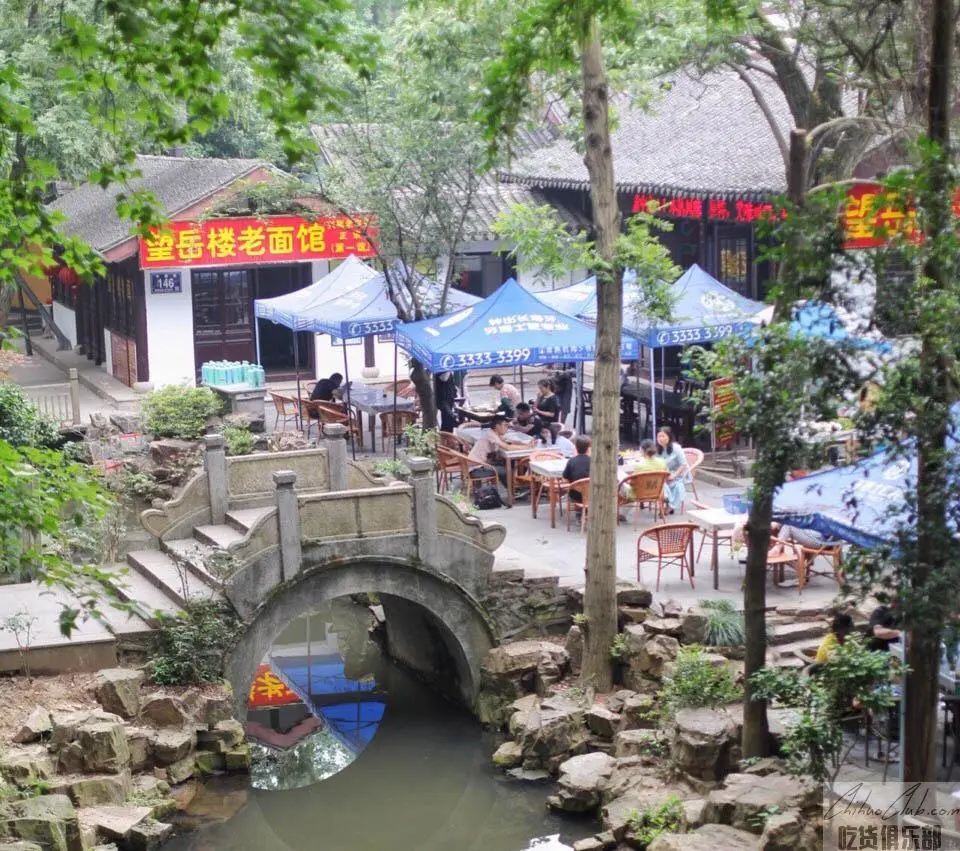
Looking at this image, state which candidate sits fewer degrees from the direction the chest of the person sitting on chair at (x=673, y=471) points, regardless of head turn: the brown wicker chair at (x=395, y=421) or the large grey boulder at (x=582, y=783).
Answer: the large grey boulder

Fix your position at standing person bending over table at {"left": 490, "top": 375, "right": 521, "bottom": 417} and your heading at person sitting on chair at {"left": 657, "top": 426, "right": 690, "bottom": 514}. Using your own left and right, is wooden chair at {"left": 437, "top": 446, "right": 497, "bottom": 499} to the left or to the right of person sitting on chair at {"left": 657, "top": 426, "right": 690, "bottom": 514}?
right

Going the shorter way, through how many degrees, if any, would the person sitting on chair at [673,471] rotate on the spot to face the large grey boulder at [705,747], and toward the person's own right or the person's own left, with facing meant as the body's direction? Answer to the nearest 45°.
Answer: approximately 45° to the person's own left

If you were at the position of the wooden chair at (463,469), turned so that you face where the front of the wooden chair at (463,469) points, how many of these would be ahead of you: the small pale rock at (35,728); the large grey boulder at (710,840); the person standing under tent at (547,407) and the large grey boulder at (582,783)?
1

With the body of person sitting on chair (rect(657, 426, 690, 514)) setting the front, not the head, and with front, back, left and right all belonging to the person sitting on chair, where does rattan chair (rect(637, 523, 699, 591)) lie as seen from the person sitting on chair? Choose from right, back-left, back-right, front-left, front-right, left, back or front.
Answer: front-left

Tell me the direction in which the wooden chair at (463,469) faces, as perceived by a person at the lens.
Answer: facing away from the viewer and to the right of the viewer

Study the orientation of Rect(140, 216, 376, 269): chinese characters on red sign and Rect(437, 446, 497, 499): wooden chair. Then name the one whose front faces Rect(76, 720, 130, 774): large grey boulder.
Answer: the chinese characters on red sign

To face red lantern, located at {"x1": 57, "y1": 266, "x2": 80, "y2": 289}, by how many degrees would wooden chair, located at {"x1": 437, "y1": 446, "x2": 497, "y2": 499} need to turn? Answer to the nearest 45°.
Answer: approximately 90° to its left

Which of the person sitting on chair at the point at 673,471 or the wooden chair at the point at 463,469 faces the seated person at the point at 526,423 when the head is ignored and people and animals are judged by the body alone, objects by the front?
the wooden chair

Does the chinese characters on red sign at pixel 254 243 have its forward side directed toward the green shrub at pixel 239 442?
yes

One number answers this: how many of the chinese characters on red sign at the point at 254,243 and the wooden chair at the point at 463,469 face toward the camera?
1

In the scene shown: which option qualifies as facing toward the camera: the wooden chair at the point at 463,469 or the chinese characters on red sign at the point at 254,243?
the chinese characters on red sign

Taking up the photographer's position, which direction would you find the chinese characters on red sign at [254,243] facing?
facing the viewer

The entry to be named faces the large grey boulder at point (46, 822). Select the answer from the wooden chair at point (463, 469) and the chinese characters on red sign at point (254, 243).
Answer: the chinese characters on red sign
